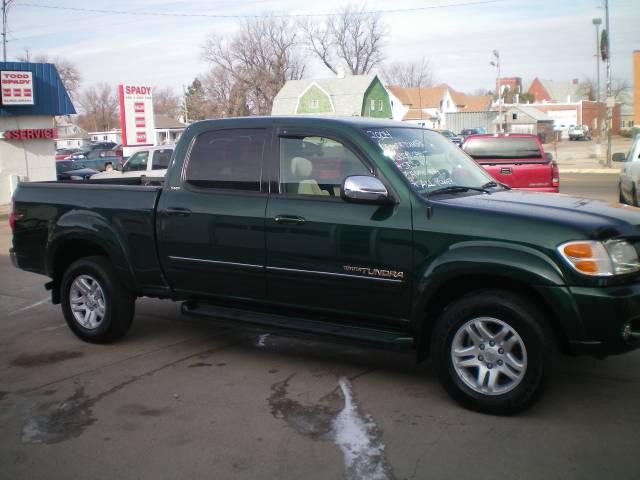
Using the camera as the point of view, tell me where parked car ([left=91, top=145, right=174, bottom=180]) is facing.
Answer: facing to the left of the viewer

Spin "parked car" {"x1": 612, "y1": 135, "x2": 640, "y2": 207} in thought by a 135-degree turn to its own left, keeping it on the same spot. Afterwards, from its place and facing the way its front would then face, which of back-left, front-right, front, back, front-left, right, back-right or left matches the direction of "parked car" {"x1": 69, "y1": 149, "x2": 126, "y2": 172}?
left

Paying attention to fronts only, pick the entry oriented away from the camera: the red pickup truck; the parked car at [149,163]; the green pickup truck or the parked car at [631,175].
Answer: the red pickup truck

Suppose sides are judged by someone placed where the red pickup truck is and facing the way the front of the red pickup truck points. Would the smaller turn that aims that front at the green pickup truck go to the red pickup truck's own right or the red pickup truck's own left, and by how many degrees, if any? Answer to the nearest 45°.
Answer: approximately 180°

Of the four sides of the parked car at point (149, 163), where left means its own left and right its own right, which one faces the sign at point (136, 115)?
right

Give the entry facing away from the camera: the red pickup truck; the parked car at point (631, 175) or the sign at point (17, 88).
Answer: the red pickup truck

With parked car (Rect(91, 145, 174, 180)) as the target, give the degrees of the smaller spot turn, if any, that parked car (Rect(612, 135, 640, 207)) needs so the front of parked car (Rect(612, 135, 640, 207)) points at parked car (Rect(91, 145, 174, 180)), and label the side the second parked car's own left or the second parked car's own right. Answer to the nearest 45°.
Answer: approximately 90° to the second parked car's own right

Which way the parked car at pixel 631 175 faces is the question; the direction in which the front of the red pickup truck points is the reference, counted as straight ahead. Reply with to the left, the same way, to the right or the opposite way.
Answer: the opposite way

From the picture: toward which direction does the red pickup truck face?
away from the camera
